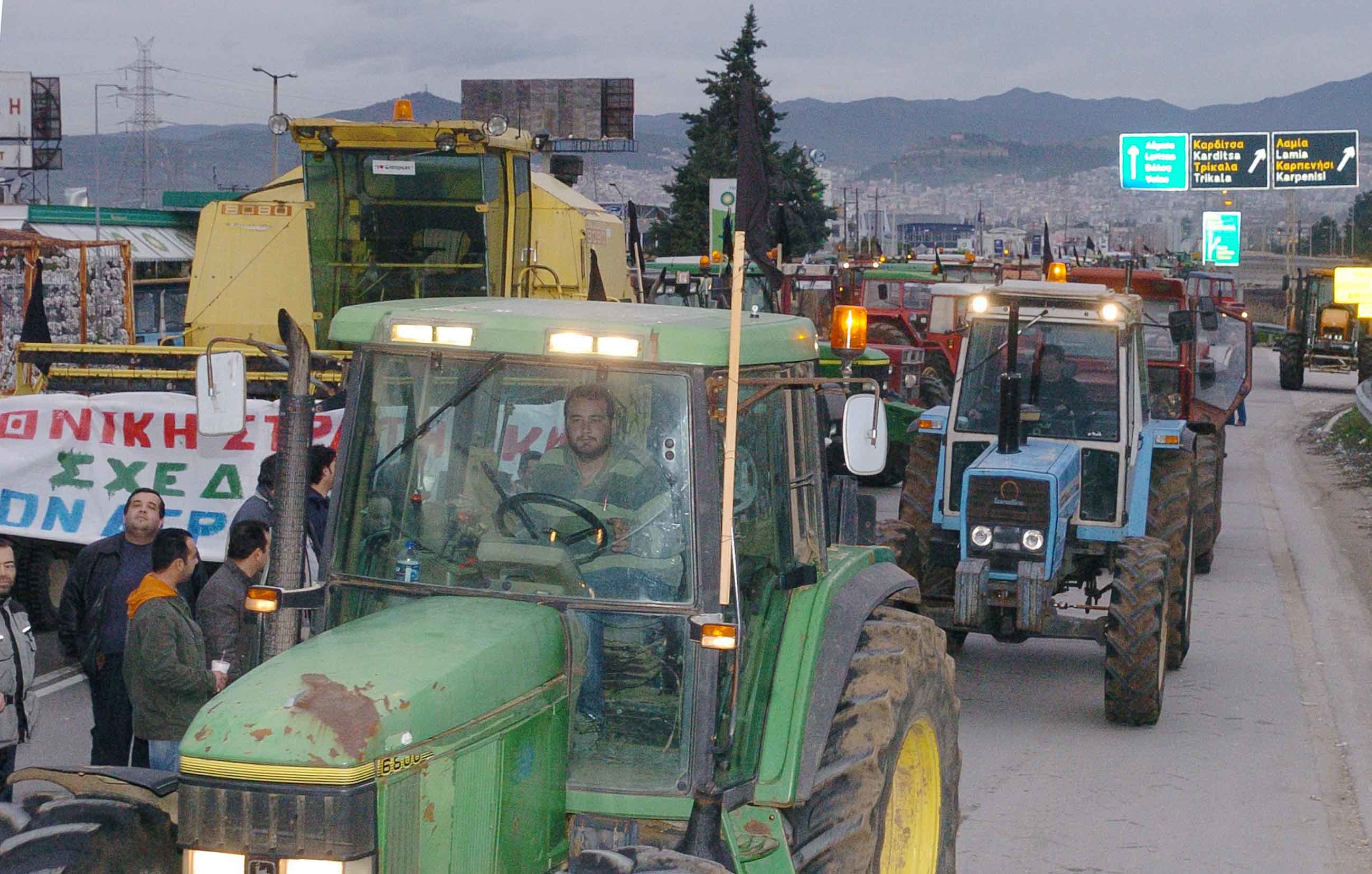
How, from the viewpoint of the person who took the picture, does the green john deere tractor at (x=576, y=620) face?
facing the viewer and to the left of the viewer

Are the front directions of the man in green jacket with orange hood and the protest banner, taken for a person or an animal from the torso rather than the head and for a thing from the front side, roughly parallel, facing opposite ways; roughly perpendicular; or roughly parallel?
roughly perpendicular

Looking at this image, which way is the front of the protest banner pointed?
toward the camera

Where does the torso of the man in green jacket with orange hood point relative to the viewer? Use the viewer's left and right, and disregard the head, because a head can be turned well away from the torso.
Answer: facing to the right of the viewer

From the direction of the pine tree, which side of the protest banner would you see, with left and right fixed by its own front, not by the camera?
back

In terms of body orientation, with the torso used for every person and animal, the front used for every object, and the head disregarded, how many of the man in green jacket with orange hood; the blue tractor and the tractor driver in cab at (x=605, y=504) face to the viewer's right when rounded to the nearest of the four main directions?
1

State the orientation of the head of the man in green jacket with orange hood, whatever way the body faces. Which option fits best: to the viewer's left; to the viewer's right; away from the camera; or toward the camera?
to the viewer's right

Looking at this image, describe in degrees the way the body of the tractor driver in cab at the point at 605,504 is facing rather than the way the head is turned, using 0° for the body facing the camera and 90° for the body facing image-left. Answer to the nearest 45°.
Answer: approximately 45°
